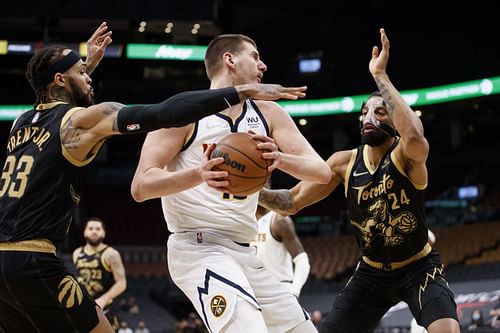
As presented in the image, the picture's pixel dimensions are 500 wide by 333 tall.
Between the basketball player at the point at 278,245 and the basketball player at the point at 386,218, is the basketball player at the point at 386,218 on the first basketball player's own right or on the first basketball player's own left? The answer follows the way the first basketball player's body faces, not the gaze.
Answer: on the first basketball player's own left

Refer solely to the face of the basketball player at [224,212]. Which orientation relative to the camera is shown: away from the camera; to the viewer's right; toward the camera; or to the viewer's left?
to the viewer's right

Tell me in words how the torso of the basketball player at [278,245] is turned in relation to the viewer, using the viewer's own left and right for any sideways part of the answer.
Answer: facing the viewer and to the left of the viewer

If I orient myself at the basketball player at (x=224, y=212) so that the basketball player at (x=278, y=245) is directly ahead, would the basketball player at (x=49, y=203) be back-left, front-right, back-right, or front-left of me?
back-left

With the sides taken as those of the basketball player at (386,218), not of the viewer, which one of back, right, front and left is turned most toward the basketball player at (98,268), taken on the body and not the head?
right

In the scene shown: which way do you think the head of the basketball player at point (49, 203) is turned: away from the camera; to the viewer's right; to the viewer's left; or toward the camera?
to the viewer's right

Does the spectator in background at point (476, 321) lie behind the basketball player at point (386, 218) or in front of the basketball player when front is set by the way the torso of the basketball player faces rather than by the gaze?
behind
